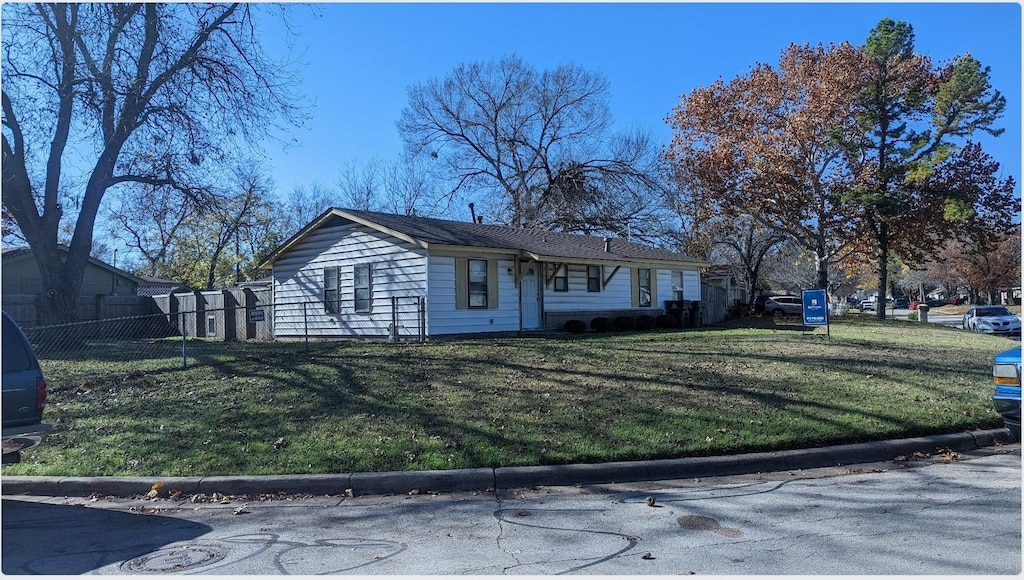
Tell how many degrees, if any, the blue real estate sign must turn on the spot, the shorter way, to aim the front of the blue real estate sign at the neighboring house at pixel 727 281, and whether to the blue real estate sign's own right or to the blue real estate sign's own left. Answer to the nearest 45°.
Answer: approximately 180°

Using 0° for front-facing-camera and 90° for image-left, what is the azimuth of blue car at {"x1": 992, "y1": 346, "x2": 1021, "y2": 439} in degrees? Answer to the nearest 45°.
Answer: approximately 45°

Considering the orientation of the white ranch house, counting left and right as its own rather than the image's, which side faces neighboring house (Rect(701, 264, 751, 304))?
left

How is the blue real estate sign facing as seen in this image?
toward the camera

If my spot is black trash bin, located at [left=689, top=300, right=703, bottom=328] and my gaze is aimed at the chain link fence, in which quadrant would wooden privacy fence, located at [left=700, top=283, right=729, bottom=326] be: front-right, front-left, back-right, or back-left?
back-right

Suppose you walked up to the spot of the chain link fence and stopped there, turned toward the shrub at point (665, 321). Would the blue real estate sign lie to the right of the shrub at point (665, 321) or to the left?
right

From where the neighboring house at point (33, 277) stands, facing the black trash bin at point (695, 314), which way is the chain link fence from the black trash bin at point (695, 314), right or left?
right

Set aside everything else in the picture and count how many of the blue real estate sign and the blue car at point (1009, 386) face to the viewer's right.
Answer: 0

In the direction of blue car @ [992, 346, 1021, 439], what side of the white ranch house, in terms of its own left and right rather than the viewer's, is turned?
front

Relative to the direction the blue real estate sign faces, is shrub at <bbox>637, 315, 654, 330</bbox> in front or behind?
behind

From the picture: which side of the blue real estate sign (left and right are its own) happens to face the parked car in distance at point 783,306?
back

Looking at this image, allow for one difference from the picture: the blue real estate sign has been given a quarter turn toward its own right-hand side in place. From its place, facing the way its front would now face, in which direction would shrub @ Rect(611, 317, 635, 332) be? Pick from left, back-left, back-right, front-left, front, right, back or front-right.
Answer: front-right

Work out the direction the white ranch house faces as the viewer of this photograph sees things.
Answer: facing the viewer and to the right of the viewer
